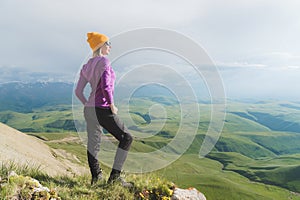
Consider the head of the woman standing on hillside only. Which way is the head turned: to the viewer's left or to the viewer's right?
to the viewer's right

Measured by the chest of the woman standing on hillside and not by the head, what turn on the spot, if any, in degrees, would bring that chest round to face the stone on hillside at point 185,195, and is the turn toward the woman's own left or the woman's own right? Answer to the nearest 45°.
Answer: approximately 45° to the woman's own right

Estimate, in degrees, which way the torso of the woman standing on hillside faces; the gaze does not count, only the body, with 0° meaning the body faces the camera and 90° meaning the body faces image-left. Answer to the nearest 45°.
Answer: approximately 225°
